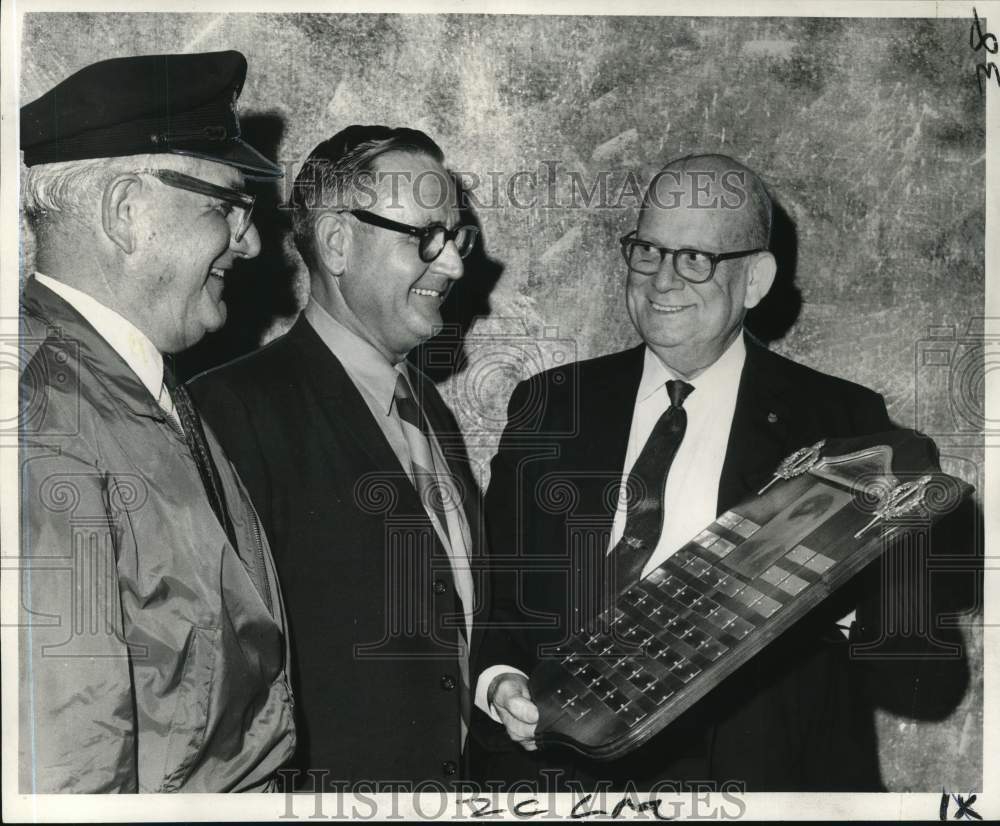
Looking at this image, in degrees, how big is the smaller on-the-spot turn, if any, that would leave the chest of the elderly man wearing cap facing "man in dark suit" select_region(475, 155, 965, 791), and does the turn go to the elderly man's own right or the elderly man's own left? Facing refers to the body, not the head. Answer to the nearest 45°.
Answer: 0° — they already face them

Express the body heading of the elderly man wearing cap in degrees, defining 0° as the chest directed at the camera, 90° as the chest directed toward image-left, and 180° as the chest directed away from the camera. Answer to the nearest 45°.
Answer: approximately 270°
